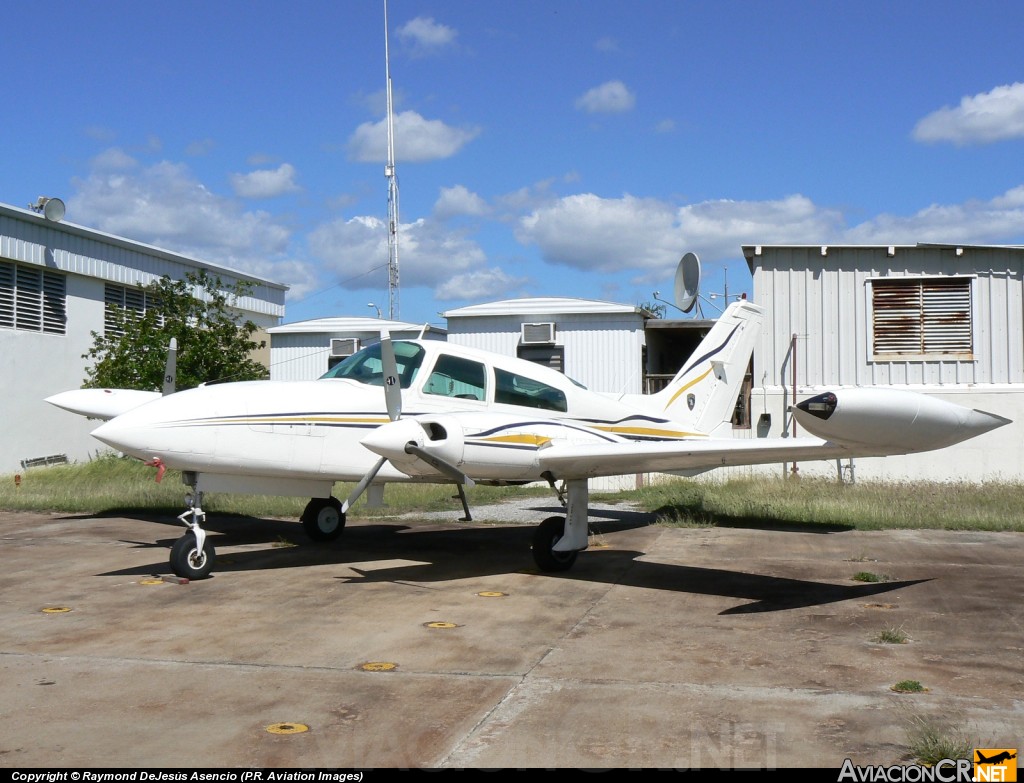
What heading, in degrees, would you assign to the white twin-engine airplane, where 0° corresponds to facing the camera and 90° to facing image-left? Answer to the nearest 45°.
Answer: approximately 45°

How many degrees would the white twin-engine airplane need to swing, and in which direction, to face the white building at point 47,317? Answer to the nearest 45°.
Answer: approximately 90° to its right

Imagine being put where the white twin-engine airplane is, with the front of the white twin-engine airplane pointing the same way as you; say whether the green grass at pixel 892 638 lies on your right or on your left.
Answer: on your left

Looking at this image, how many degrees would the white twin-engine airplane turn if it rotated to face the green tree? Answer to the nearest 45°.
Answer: approximately 90° to its right

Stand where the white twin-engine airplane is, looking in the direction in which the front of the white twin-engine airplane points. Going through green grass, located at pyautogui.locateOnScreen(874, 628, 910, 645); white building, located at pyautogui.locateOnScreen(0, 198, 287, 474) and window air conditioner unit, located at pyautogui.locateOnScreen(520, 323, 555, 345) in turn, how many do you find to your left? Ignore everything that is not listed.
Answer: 1

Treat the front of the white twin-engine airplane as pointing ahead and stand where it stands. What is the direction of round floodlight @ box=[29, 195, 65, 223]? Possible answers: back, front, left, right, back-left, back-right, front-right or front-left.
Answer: right

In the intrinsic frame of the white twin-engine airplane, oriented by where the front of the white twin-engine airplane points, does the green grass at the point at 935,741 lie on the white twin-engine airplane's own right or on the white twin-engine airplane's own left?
on the white twin-engine airplane's own left

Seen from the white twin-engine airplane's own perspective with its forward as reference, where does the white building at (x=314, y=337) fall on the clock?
The white building is roughly at 4 o'clock from the white twin-engine airplane.

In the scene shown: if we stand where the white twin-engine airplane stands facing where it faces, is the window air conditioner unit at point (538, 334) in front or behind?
behind
